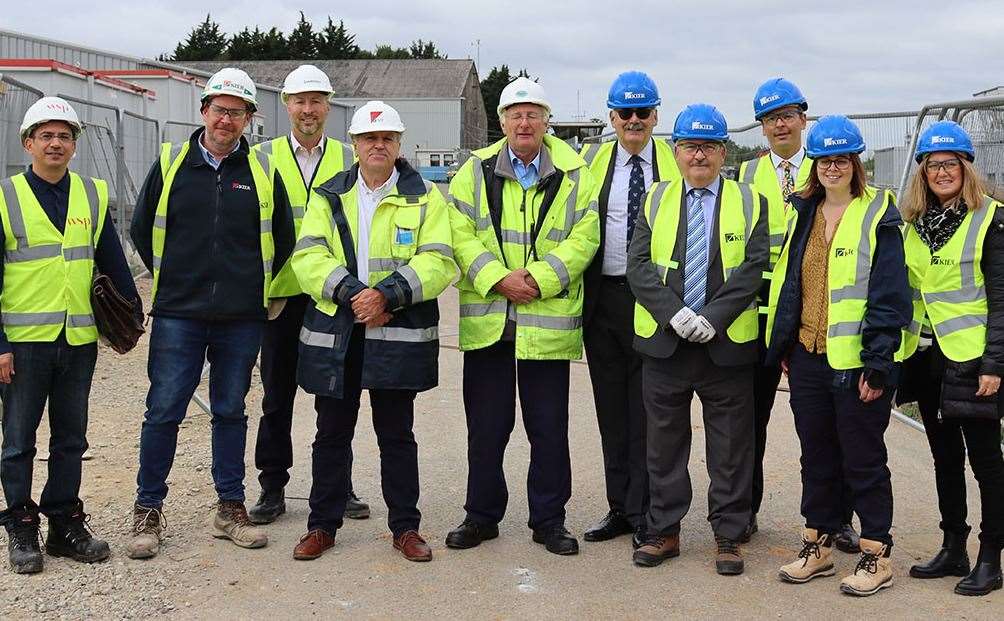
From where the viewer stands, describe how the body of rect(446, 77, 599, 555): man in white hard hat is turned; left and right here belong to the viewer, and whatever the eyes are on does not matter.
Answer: facing the viewer

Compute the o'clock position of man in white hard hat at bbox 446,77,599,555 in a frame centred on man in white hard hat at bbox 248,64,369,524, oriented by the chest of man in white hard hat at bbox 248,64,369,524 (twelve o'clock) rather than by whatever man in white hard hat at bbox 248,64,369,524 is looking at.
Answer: man in white hard hat at bbox 446,77,599,555 is roughly at 10 o'clock from man in white hard hat at bbox 248,64,369,524.

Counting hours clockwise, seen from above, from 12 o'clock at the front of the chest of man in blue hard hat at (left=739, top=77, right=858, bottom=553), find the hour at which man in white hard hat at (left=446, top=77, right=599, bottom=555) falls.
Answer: The man in white hard hat is roughly at 2 o'clock from the man in blue hard hat.

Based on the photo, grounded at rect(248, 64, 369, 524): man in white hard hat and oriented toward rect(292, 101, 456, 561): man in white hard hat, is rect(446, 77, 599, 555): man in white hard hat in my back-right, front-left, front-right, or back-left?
front-left

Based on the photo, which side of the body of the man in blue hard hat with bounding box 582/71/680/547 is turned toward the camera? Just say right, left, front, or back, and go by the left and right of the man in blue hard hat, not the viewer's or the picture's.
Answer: front

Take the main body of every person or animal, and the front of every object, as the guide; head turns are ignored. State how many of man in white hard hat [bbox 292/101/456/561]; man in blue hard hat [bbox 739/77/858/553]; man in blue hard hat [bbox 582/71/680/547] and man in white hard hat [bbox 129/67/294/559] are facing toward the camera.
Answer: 4

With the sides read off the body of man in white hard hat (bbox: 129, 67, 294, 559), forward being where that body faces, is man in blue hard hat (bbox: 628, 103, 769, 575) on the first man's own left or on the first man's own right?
on the first man's own left

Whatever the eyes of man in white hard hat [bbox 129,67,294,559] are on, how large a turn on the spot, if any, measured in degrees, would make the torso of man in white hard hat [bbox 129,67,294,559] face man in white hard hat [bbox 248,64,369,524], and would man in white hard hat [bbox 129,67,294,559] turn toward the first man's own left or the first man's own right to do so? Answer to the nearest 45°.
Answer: approximately 135° to the first man's own left

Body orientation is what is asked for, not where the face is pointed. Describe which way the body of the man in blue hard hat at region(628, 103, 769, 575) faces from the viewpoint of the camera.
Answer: toward the camera

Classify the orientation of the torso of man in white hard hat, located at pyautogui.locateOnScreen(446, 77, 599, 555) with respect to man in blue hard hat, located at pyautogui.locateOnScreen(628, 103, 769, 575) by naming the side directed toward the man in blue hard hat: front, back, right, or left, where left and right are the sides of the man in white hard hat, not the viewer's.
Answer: left

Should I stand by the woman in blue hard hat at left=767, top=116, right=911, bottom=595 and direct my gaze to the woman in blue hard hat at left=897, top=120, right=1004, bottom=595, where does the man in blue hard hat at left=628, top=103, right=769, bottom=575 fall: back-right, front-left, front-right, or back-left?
back-left

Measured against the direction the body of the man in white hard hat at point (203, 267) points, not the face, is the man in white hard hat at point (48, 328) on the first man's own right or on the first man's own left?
on the first man's own right

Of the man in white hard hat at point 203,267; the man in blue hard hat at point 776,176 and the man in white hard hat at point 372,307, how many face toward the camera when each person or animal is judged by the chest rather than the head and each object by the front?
3
